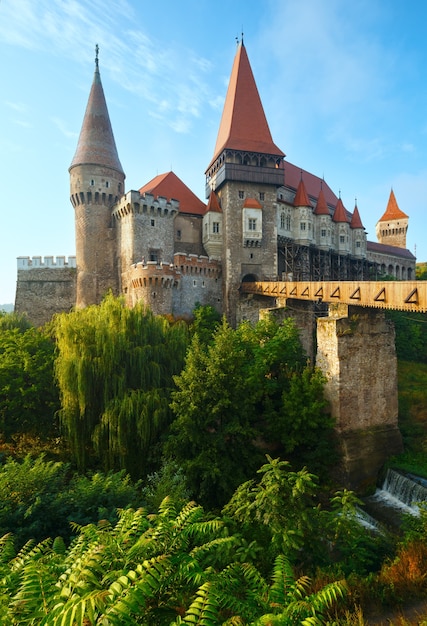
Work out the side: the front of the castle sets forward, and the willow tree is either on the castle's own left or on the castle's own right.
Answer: on the castle's own right

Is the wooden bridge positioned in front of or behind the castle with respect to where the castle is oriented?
in front

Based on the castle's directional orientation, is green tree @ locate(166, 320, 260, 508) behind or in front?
in front

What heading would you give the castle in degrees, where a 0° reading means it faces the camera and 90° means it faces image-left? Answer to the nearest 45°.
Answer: approximately 315°

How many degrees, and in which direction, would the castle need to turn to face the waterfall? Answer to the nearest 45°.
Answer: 0° — it already faces it
